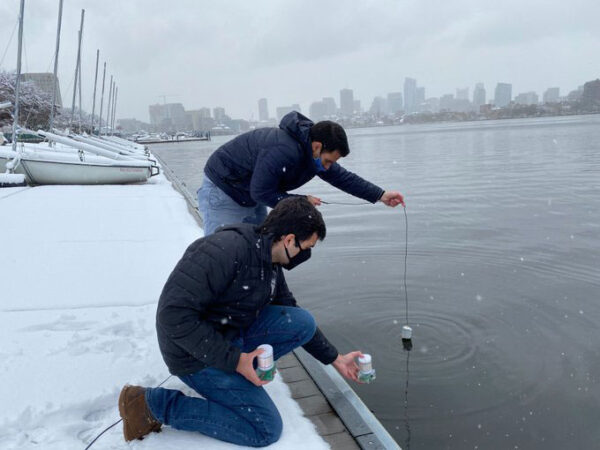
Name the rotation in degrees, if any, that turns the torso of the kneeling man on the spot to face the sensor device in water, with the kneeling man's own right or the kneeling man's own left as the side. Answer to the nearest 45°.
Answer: approximately 45° to the kneeling man's own left

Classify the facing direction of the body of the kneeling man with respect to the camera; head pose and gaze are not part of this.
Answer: to the viewer's right

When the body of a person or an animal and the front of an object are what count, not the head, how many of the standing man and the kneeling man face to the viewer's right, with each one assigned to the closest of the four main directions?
2

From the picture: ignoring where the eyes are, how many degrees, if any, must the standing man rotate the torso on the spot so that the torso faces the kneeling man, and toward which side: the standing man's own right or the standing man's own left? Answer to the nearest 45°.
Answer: approximately 90° to the standing man's own right

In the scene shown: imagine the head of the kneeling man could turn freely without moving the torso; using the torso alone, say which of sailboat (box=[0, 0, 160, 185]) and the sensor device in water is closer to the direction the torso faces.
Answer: the sensor device in water

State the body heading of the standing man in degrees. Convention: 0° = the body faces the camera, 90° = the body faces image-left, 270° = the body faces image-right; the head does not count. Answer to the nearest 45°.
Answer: approximately 270°
